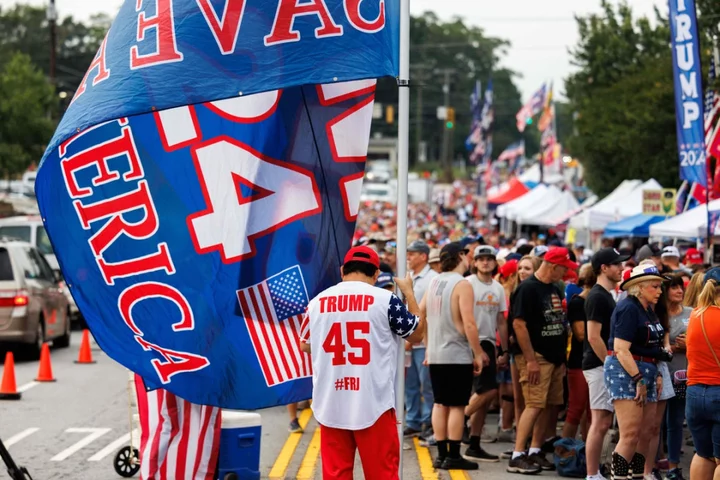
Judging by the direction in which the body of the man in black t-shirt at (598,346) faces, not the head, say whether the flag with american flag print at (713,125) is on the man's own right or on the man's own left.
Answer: on the man's own left

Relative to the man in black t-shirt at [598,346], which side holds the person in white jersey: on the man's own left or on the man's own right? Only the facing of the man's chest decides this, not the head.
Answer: on the man's own right

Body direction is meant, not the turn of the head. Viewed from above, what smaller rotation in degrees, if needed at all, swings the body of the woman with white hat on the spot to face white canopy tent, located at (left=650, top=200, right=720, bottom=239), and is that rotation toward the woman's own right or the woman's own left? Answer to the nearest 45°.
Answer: approximately 135° to the woman's own left

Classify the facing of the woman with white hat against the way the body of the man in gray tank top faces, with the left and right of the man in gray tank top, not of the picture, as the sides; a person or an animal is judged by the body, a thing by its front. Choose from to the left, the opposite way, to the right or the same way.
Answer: to the right

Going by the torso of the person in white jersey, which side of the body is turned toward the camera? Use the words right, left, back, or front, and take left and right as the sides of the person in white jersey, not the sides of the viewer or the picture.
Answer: back

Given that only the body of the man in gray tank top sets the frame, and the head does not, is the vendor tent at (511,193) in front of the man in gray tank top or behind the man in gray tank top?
in front

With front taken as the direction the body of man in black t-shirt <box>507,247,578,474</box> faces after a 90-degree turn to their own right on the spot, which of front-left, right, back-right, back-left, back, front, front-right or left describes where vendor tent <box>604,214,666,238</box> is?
back-right

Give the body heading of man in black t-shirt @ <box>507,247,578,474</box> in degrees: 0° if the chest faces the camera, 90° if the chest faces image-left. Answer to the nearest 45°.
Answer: approximately 315°

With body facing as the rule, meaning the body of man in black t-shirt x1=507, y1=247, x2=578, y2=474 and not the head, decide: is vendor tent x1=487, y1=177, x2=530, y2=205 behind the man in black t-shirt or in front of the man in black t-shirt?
behind

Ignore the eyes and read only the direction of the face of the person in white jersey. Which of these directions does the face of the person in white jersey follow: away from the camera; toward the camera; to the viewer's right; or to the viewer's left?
away from the camera
